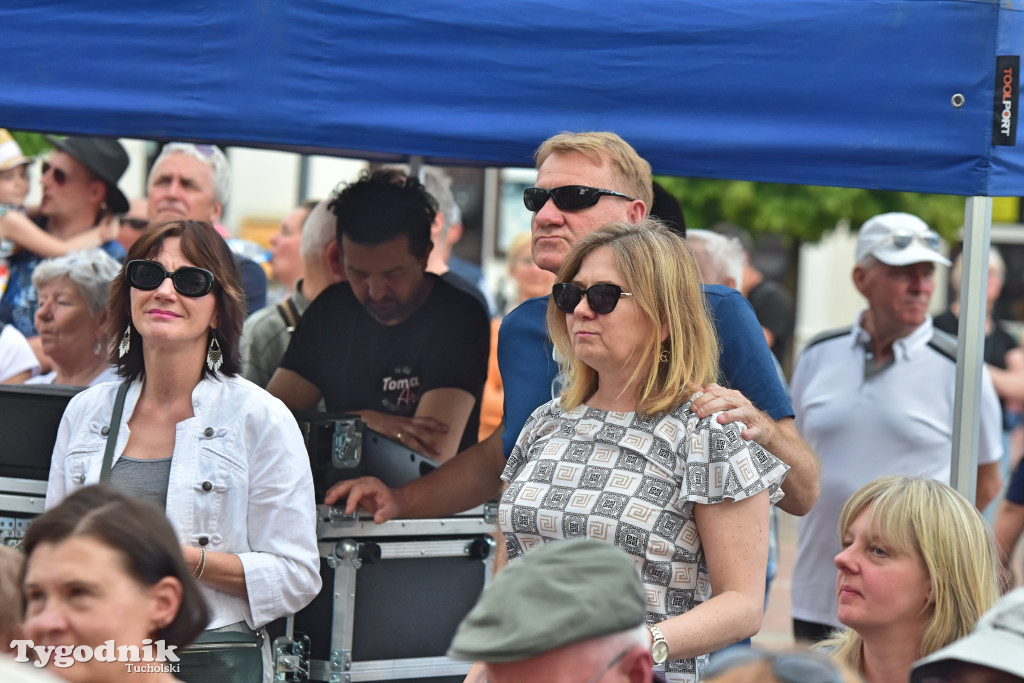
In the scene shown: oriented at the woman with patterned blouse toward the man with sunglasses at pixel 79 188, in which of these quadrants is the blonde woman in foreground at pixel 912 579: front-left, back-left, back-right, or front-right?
back-right

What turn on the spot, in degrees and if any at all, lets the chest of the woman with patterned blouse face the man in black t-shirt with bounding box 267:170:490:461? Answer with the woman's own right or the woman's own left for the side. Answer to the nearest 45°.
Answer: approximately 90° to the woman's own right

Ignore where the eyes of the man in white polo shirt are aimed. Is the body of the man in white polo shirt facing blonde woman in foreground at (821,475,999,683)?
yes

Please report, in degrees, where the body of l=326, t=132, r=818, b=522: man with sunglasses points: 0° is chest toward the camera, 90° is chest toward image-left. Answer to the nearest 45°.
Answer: approximately 45°

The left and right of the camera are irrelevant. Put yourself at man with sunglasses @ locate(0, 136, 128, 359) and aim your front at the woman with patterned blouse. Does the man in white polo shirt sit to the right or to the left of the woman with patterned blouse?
left

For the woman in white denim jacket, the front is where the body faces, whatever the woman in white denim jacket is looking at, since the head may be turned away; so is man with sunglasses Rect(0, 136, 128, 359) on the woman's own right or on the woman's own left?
on the woman's own right

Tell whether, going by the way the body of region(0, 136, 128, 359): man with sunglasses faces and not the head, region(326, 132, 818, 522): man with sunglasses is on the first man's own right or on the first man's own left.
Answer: on the first man's own left

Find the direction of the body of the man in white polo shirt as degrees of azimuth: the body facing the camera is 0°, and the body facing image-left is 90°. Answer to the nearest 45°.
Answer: approximately 0°

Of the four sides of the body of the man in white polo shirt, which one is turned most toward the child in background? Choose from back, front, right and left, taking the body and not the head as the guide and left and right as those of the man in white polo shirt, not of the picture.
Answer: right
